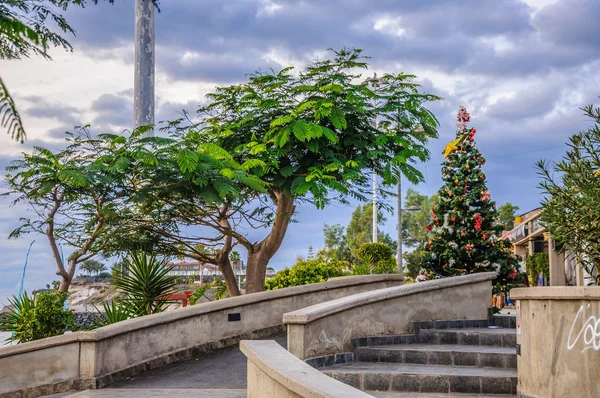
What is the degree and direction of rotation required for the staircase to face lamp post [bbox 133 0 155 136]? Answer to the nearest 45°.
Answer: approximately 135° to its right

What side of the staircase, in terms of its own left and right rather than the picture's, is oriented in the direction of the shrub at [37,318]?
right

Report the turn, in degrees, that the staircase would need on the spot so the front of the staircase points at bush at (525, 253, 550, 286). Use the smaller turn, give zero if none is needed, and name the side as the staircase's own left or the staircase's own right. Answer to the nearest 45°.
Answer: approximately 180°

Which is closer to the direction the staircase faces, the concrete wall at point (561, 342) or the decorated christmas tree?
the concrete wall

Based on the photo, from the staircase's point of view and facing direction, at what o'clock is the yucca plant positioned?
The yucca plant is roughly at 4 o'clock from the staircase.

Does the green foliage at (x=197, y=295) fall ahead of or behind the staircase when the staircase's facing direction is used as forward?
behind

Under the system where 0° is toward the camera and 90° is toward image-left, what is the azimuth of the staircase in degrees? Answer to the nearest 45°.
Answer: approximately 0°

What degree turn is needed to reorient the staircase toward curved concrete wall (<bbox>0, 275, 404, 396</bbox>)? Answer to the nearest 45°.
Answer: approximately 90° to its right
